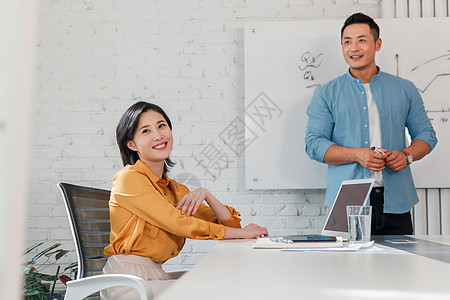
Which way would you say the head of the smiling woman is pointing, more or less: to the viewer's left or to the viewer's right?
to the viewer's right

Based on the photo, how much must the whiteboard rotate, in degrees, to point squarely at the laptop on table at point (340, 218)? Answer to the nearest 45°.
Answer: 0° — it already faces it

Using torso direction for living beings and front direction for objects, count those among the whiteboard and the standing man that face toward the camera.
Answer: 2

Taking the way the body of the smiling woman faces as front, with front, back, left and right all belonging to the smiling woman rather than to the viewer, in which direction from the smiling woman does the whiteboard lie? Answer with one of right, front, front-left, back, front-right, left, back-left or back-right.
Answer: left

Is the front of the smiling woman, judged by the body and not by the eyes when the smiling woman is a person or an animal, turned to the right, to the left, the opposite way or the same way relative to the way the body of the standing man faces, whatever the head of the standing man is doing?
to the left

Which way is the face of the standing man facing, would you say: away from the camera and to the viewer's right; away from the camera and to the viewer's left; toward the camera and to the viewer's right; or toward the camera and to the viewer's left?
toward the camera and to the viewer's left

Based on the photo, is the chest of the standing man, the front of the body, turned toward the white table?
yes

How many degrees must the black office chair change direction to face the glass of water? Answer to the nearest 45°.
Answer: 0° — it already faces it

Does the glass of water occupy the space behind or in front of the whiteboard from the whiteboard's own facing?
in front

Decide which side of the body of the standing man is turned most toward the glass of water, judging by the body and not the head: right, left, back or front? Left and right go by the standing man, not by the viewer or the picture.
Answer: front

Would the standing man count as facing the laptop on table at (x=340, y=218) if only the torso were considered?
yes

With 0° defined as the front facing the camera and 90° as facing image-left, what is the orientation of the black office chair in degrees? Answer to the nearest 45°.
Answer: approximately 315°

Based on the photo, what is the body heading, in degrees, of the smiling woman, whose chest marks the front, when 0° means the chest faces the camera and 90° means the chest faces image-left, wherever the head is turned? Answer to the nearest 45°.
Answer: approximately 315°

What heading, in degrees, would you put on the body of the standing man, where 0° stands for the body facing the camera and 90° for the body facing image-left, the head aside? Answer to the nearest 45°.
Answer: approximately 0°
